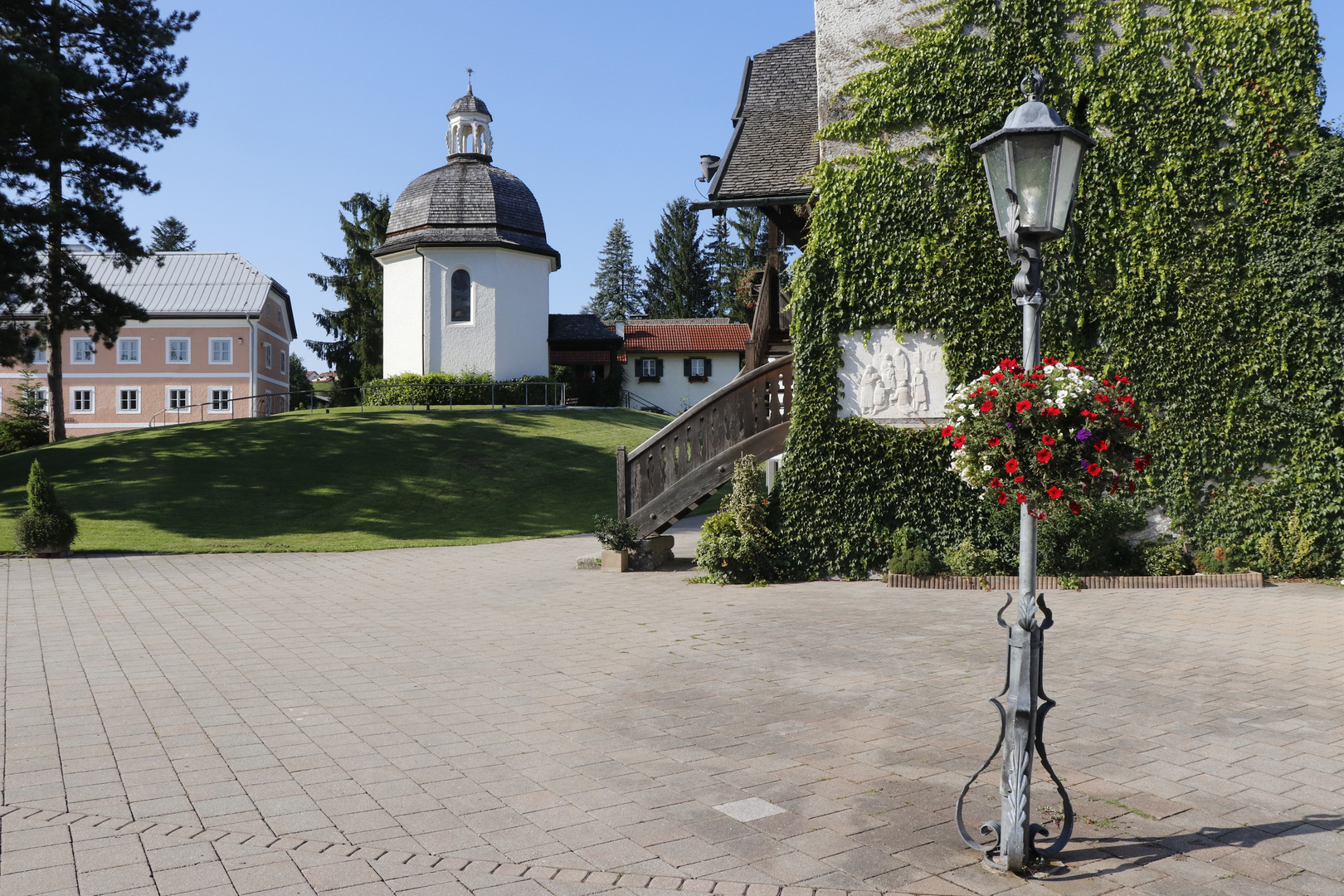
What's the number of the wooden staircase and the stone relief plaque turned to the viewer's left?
1

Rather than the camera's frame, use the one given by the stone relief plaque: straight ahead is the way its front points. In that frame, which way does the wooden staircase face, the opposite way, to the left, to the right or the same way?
to the right

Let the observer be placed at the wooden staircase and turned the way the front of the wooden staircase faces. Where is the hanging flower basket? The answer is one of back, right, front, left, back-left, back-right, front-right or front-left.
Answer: left

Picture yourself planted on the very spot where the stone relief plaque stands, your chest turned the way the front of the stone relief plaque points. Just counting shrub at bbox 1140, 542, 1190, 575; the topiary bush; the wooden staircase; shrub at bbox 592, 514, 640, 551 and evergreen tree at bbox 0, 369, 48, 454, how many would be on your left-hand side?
1

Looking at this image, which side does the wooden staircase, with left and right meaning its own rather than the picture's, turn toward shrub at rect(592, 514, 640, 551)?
front

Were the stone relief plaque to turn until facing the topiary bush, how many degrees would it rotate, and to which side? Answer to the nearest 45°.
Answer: approximately 90° to its right

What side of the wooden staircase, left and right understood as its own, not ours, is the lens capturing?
left

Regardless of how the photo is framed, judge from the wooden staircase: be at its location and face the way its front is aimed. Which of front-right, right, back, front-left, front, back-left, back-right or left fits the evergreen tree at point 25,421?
front-right

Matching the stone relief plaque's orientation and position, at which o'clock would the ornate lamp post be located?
The ornate lamp post is roughly at 12 o'clock from the stone relief plaque.

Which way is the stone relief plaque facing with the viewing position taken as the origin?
facing the viewer

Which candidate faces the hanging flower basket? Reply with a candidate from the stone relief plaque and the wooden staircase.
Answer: the stone relief plaque

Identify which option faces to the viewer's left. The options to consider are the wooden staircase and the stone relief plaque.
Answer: the wooden staircase

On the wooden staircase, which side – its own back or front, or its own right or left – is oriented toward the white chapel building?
right

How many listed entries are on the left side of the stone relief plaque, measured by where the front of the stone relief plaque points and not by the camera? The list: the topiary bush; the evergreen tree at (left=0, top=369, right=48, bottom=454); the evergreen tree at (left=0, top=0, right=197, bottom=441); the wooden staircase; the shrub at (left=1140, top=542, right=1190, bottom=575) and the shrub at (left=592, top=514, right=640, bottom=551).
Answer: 1
